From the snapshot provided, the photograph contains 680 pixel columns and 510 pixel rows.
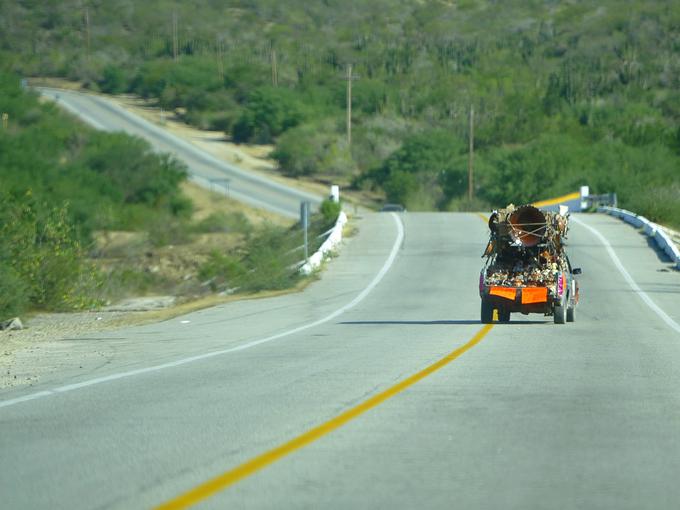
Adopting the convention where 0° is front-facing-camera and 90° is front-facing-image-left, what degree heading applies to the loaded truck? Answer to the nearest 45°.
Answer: approximately 180°
